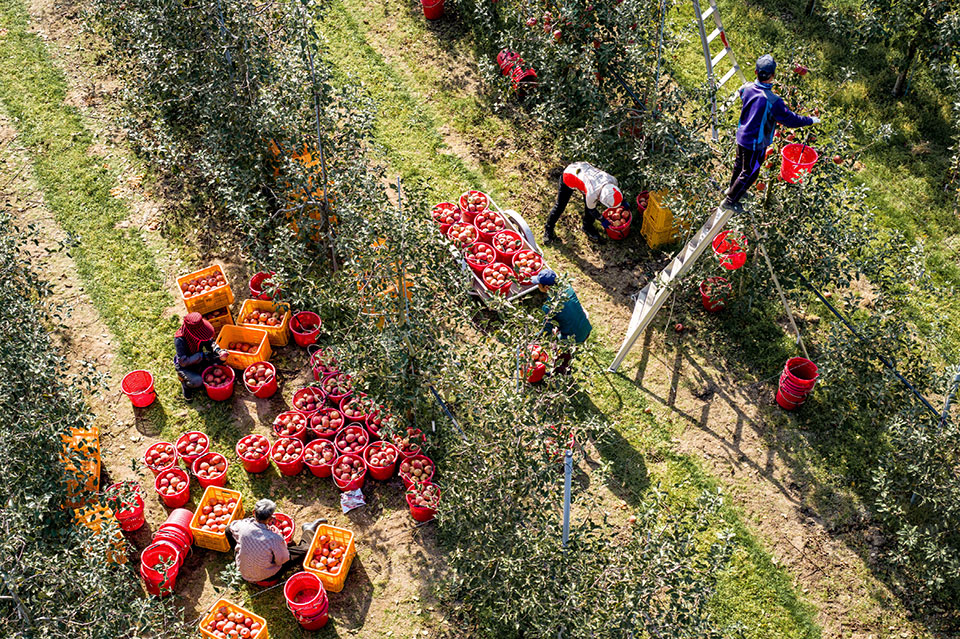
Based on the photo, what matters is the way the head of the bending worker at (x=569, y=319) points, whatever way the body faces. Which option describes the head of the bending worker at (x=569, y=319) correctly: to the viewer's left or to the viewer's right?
to the viewer's left

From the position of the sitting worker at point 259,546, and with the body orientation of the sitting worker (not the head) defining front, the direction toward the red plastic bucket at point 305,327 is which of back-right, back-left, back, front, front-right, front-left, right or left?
front-left

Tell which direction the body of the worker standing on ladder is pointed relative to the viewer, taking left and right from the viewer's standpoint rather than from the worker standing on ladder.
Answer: facing away from the viewer and to the right of the viewer

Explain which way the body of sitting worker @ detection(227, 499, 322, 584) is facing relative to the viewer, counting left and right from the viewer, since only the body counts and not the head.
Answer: facing away from the viewer and to the right of the viewer

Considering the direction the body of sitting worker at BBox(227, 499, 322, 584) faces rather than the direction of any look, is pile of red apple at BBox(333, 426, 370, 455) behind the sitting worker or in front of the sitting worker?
in front
